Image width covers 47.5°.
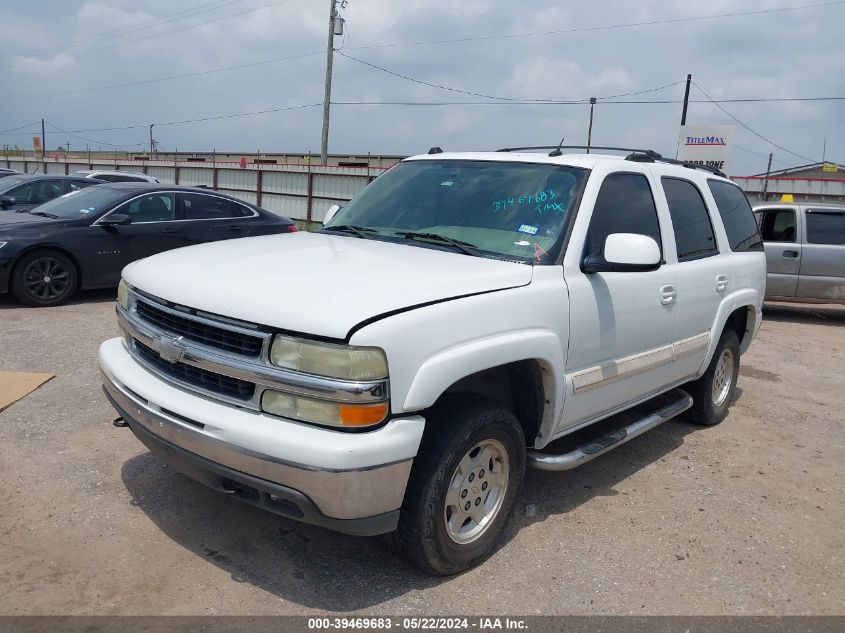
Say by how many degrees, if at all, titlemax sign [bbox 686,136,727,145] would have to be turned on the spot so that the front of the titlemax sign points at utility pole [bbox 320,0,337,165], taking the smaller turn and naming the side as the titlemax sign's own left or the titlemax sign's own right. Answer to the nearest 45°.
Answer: approximately 90° to the titlemax sign's own right

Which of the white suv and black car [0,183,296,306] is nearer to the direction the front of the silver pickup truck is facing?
the black car

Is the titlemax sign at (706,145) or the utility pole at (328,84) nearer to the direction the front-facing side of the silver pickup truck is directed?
the utility pole

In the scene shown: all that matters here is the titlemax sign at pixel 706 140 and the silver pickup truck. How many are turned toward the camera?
1

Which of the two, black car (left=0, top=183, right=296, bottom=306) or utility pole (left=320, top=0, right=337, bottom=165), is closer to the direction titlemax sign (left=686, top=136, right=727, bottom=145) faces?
the black car

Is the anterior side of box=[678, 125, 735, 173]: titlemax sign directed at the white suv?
yes

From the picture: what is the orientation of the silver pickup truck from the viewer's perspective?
to the viewer's left

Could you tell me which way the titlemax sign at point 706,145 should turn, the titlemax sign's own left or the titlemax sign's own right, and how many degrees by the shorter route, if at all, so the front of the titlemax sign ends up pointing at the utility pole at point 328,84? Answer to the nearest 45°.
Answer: approximately 90° to the titlemax sign's own right
